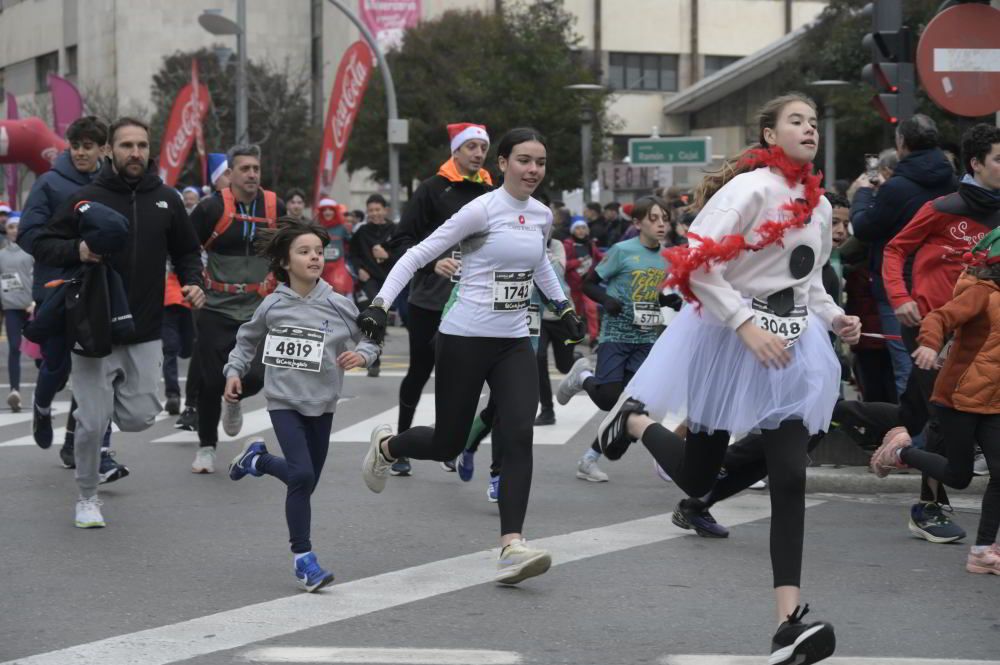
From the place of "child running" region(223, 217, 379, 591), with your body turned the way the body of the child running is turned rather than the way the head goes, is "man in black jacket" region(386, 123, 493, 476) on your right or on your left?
on your left

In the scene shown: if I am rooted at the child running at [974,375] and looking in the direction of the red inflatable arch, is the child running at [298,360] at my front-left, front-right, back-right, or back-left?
front-left

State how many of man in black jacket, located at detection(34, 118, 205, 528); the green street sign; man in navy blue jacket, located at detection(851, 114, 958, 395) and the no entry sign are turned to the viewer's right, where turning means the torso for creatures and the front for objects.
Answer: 0

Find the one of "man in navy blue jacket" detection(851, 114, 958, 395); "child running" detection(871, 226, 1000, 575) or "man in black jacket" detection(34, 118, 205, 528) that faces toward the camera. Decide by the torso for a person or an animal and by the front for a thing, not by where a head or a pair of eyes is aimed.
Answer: "man in black jacket" detection(34, 118, 205, 528)

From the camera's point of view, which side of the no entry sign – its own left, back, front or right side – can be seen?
front

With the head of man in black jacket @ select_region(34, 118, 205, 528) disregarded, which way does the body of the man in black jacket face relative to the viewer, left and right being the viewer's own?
facing the viewer

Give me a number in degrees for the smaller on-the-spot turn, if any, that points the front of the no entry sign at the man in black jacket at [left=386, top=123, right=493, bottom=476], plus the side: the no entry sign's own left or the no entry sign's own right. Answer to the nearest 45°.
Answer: approximately 45° to the no entry sign's own right

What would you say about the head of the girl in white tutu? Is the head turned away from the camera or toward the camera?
toward the camera

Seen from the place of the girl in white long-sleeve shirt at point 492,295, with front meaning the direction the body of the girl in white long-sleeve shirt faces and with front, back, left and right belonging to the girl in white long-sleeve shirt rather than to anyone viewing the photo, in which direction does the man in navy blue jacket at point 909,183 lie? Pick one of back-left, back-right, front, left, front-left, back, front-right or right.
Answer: left

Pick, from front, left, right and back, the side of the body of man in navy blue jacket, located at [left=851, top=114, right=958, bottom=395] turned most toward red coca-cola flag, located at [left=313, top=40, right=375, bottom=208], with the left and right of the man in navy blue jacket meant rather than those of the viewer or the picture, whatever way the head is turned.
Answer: front

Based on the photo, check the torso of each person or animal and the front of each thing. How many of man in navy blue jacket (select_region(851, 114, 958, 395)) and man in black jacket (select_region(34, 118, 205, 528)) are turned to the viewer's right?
0

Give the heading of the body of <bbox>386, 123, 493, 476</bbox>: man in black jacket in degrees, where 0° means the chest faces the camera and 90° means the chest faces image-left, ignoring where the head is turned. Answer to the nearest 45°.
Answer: approximately 315°

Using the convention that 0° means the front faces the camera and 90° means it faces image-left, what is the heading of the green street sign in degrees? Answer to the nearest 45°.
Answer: approximately 0°

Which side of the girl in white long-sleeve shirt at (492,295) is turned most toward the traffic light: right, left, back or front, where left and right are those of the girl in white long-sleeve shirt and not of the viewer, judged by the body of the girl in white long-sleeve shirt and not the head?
left

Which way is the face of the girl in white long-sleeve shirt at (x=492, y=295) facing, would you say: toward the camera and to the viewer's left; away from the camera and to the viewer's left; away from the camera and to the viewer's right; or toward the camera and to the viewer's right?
toward the camera and to the viewer's right
